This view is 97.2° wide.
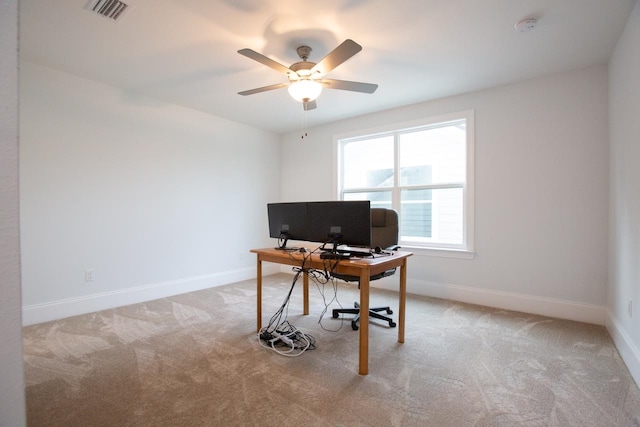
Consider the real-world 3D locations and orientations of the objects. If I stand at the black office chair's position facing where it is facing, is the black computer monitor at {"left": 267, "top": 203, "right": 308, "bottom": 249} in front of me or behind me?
in front

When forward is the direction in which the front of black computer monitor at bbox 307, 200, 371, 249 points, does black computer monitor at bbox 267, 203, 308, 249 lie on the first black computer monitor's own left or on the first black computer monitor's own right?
on the first black computer monitor's own left

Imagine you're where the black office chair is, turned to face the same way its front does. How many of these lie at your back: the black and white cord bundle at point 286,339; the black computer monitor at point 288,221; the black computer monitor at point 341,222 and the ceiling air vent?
0

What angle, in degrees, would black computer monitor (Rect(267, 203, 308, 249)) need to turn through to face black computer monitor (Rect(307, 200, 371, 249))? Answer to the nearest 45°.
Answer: approximately 90° to its right

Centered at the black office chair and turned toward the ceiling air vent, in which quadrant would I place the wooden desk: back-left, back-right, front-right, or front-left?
front-left

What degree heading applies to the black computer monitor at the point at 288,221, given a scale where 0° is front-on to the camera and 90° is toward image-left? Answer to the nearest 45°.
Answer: approximately 225°

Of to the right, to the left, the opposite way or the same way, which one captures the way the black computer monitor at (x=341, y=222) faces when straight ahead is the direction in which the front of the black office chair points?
the opposite way

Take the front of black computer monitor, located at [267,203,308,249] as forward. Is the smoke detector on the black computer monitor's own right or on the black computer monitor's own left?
on the black computer monitor's own right

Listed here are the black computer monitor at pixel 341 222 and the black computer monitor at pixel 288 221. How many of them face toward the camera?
0

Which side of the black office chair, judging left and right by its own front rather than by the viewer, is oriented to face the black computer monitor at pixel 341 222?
front

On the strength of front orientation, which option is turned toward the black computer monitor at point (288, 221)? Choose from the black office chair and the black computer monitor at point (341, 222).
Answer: the black office chair

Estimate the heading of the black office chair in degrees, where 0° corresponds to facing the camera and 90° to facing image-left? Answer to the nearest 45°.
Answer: approximately 45°

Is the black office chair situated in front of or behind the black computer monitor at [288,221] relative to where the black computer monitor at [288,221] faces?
in front

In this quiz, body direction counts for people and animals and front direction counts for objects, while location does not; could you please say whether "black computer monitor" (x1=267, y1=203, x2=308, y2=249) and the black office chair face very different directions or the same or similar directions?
very different directions

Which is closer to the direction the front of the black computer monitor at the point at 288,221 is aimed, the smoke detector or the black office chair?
the black office chair
